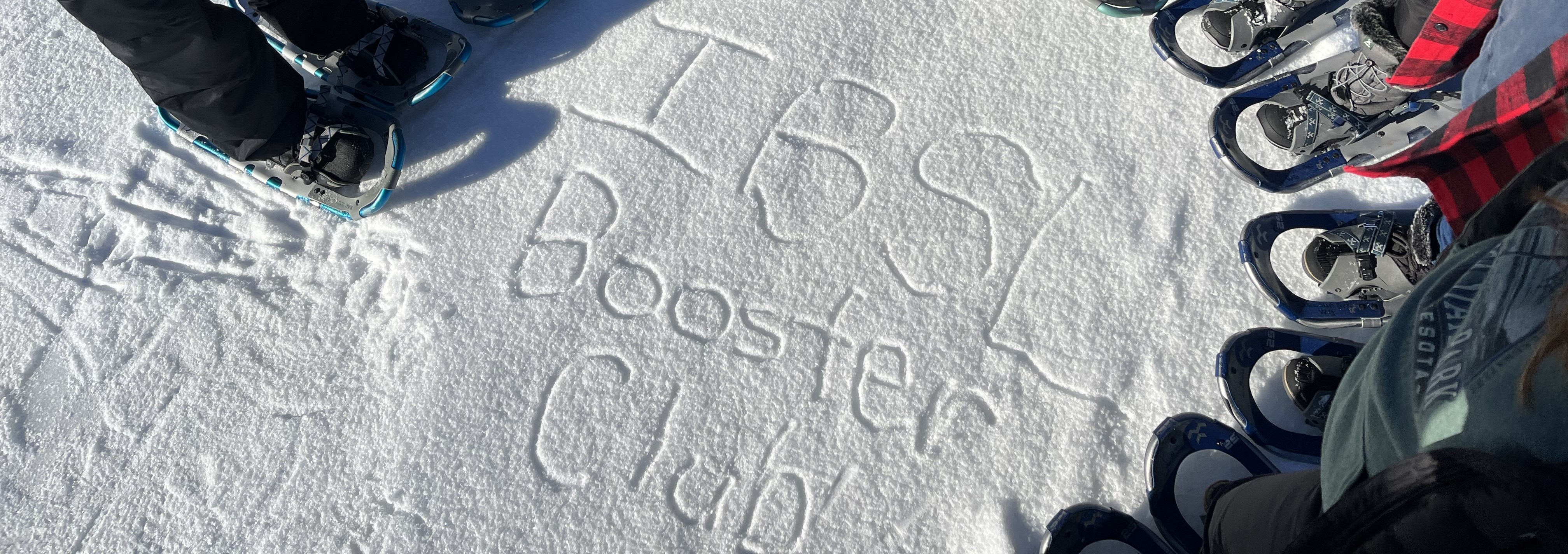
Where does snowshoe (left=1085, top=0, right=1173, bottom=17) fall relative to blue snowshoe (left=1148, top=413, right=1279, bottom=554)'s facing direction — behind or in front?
in front

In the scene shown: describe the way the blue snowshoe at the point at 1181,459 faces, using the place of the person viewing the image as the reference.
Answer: facing away from the viewer and to the left of the viewer

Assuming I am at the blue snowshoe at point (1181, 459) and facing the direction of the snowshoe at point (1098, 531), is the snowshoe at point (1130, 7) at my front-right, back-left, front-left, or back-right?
back-right

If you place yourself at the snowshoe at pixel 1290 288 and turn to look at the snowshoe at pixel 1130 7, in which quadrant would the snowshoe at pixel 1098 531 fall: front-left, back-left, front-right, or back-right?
back-left

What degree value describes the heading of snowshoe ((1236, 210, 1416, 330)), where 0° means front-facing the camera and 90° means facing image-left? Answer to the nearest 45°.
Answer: approximately 90°

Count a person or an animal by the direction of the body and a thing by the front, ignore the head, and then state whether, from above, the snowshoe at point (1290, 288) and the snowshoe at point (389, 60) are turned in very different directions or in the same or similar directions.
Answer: very different directions

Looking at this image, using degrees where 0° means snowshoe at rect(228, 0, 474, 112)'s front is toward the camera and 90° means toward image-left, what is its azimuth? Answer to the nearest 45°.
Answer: approximately 315°

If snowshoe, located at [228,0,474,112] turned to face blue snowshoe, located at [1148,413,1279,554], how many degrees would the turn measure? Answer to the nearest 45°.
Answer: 0° — it already faces it

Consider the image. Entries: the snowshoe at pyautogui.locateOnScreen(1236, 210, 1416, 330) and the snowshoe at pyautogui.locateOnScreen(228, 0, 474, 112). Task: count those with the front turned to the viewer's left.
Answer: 1
